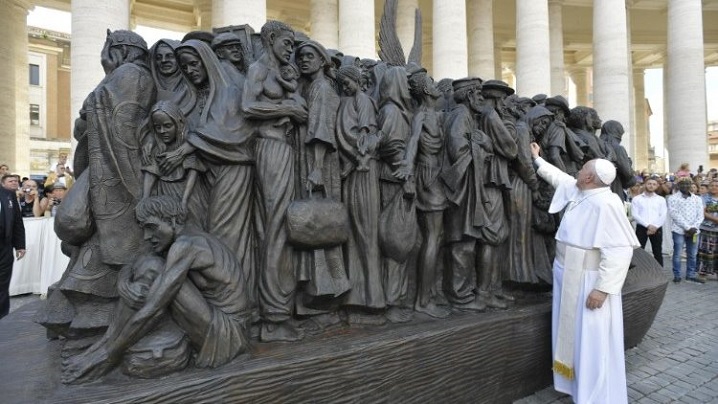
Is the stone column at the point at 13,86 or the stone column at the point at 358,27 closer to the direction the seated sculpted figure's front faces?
the stone column at the point at 13,86

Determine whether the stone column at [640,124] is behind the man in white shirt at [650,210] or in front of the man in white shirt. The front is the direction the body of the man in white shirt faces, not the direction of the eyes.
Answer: behind

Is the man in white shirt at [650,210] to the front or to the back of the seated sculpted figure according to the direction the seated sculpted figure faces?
to the back

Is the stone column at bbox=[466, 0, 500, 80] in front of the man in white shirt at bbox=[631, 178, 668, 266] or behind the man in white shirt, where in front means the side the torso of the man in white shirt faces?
behind

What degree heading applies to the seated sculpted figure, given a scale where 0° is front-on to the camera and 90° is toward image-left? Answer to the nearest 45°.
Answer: approximately 90°

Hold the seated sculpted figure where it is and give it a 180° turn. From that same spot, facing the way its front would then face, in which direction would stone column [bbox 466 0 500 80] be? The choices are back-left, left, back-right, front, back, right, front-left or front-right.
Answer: front-left

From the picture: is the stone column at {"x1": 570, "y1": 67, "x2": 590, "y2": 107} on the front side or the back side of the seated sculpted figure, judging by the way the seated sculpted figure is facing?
on the back side
